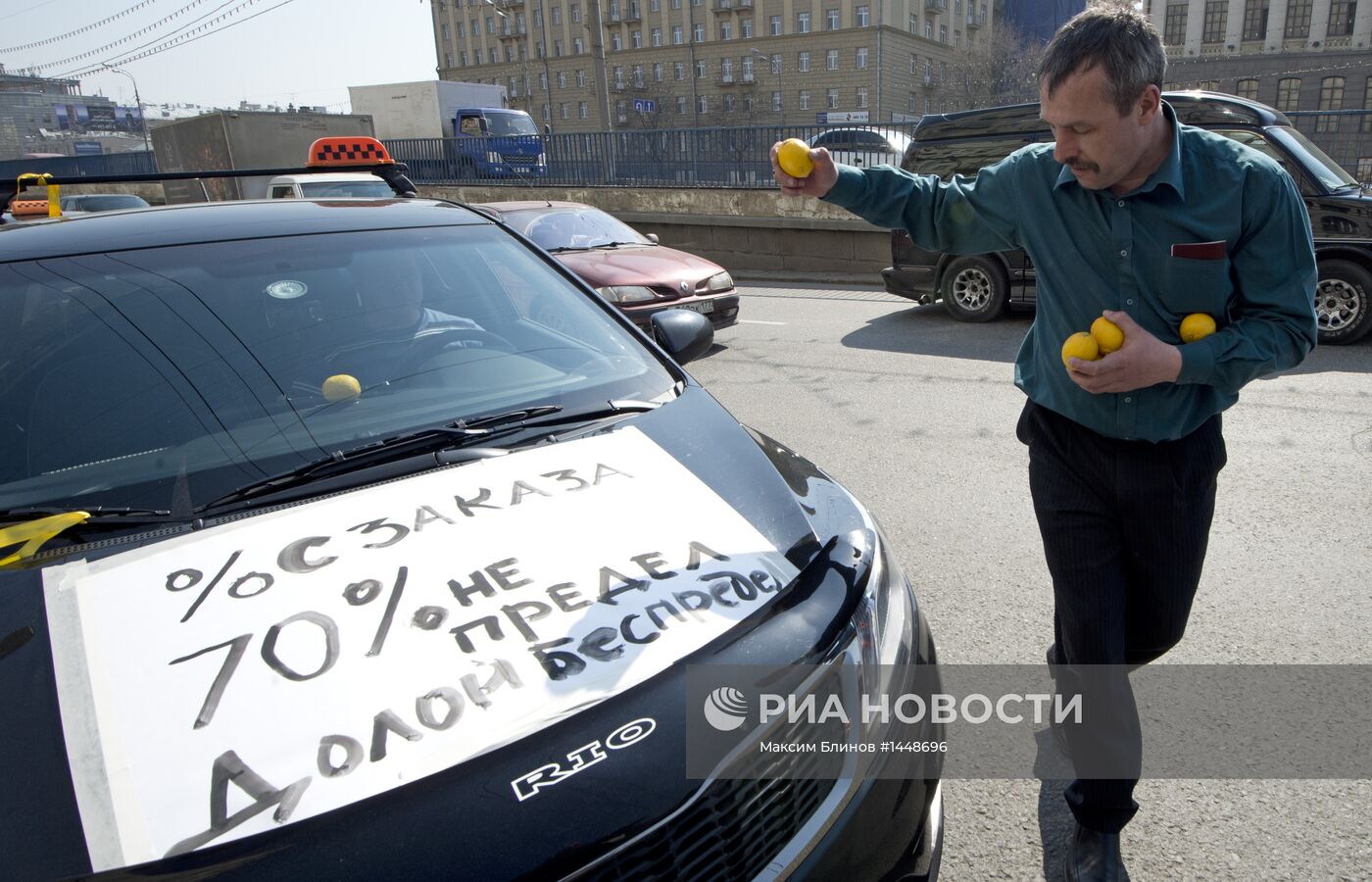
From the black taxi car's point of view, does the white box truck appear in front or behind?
behind

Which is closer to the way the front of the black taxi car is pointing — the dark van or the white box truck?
the dark van

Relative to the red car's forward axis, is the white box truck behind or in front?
behind

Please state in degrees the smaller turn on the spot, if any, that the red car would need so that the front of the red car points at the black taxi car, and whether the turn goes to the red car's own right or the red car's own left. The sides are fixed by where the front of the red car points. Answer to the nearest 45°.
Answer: approximately 45° to the red car's own right

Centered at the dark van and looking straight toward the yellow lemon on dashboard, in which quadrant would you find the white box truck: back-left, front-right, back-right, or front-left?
back-right

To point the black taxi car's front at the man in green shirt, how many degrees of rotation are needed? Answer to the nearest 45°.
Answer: approximately 45° to its left

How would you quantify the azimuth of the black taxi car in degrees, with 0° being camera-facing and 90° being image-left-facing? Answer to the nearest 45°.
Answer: approximately 315°

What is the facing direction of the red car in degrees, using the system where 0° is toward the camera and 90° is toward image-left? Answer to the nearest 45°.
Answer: approximately 315°

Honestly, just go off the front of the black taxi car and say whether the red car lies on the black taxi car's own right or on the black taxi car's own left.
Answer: on the black taxi car's own left

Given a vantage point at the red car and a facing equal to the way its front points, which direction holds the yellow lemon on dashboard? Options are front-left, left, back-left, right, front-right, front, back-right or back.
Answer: front-right

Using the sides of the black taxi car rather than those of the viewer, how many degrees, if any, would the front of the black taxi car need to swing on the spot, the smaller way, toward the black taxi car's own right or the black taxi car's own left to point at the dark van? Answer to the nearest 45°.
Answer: approximately 90° to the black taxi car's own left

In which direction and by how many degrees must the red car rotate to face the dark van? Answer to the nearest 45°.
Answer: approximately 45° to its left
